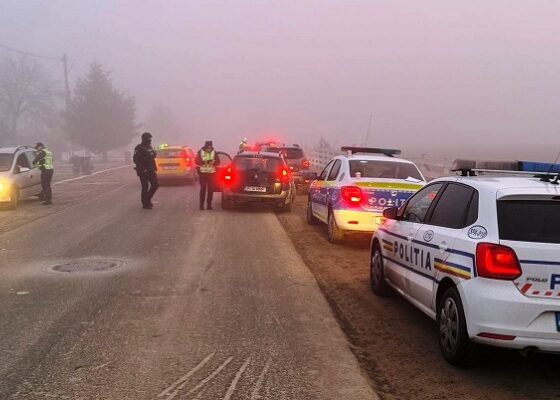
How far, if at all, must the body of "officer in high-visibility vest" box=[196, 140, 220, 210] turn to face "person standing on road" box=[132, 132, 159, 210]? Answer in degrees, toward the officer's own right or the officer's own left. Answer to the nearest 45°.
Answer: approximately 90° to the officer's own right

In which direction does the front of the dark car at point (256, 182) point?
away from the camera

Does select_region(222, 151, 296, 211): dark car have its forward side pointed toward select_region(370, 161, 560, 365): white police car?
no

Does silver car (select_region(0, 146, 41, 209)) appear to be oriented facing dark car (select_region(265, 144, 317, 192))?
no

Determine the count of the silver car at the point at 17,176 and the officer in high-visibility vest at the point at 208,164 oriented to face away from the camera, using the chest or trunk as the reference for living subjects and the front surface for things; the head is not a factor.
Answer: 0

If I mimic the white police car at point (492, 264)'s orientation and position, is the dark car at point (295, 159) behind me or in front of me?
in front

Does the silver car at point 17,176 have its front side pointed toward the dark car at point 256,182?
no

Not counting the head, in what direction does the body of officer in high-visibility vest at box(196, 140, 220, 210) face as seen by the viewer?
toward the camera

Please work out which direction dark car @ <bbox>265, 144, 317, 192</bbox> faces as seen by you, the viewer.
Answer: facing away from the viewer

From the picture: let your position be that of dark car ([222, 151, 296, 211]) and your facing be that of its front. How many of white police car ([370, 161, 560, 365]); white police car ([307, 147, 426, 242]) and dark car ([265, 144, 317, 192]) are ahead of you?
1

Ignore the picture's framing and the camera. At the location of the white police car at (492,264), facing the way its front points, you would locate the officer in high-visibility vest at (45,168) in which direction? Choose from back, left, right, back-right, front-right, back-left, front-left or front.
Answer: front

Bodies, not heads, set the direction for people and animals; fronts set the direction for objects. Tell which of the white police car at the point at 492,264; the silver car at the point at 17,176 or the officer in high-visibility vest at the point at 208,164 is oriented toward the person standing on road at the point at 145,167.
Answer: the white police car

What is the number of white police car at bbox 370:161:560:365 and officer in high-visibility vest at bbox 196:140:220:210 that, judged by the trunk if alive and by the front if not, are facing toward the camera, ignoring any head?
1

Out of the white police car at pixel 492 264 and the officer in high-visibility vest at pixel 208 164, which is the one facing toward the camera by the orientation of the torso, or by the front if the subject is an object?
the officer in high-visibility vest

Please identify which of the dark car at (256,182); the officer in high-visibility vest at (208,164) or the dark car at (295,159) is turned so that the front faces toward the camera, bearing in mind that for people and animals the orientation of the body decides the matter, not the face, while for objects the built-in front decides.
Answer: the officer in high-visibility vest

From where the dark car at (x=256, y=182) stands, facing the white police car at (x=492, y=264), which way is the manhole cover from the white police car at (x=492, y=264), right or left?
right
